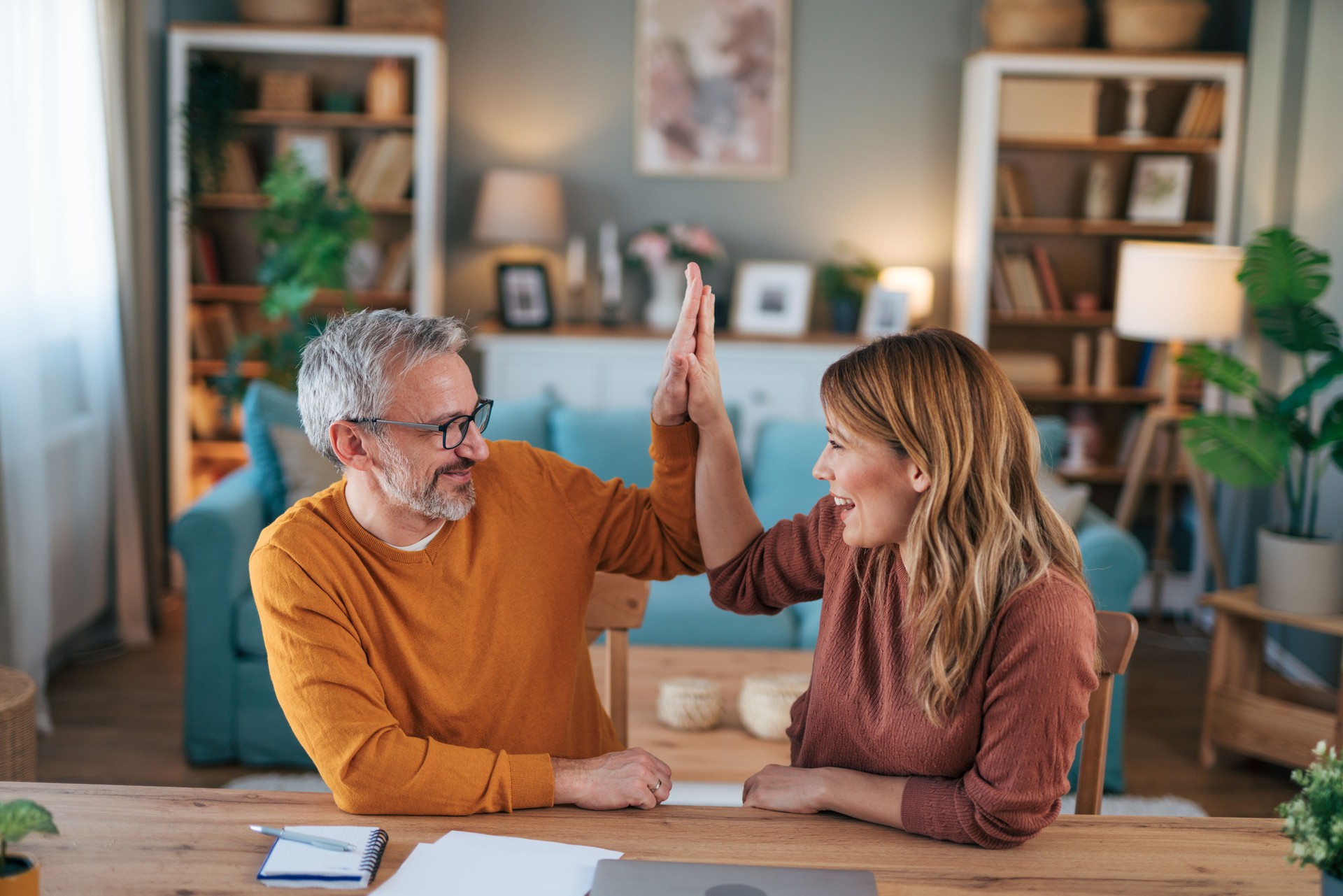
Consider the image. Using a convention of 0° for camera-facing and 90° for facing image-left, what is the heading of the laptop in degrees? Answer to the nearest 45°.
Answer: approximately 180°

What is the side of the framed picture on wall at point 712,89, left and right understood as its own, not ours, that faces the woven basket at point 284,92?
right

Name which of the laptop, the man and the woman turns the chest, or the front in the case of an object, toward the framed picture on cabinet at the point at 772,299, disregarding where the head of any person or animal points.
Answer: the laptop

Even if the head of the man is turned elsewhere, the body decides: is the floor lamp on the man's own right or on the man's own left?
on the man's own left

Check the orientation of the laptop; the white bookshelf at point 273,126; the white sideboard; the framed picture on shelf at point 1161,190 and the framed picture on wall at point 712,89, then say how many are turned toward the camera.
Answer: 4

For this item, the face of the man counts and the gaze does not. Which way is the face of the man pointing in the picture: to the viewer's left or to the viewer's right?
to the viewer's right

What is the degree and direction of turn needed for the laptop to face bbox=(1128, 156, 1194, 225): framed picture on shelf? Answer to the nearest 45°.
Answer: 0° — it already faces it

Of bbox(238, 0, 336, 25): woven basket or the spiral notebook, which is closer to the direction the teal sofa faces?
the spiral notebook

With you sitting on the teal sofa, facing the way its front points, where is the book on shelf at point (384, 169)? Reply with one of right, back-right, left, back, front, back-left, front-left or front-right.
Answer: back

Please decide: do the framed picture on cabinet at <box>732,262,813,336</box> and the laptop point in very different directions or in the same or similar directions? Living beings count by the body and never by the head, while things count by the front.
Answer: very different directions

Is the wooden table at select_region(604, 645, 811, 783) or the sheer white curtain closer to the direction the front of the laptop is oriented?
the wooden table
